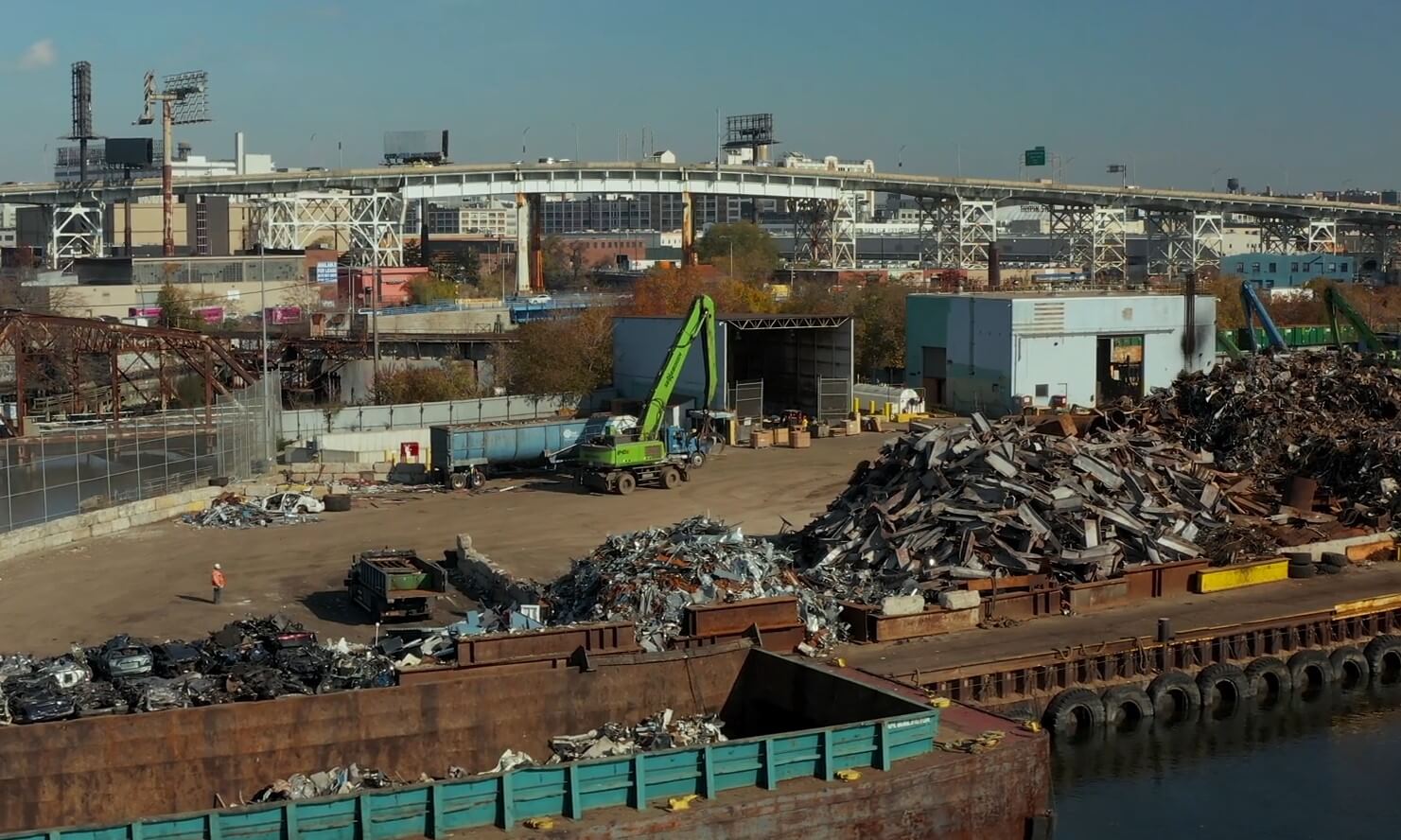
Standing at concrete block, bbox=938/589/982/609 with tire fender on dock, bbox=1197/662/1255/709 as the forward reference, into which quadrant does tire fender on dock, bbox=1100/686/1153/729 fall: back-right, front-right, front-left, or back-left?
front-right

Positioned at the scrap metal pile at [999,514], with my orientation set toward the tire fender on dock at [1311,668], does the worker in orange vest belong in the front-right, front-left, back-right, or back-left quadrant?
back-right

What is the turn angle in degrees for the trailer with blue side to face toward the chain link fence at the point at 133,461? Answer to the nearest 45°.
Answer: approximately 135° to its left

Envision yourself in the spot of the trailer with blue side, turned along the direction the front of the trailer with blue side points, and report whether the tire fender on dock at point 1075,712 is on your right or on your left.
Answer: on your right

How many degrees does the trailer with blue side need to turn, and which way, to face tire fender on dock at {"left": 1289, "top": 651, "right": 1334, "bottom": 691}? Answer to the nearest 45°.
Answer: approximately 90° to its right

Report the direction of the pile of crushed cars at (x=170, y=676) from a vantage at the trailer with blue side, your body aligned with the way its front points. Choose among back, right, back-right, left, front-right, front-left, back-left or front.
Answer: back-right

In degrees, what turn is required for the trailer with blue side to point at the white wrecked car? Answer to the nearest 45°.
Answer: approximately 180°

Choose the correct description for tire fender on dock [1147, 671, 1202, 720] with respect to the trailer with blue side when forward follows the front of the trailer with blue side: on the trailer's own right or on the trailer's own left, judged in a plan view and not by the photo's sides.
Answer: on the trailer's own right

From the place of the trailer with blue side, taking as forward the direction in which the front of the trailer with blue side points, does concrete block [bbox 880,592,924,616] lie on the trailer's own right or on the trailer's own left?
on the trailer's own right

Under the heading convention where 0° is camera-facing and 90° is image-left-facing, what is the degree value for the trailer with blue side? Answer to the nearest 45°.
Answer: approximately 225°

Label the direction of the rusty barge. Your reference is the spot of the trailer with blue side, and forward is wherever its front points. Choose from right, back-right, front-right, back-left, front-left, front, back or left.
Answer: back-right

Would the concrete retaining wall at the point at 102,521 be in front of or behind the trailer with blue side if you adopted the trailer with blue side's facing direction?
behind

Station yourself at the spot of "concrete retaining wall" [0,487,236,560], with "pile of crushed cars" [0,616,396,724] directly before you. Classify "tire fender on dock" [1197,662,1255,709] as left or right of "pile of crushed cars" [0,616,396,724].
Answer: left

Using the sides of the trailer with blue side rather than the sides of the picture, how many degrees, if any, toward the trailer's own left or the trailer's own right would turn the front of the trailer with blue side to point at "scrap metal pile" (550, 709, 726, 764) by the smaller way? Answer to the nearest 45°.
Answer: approximately 135° to the trailer's own right
